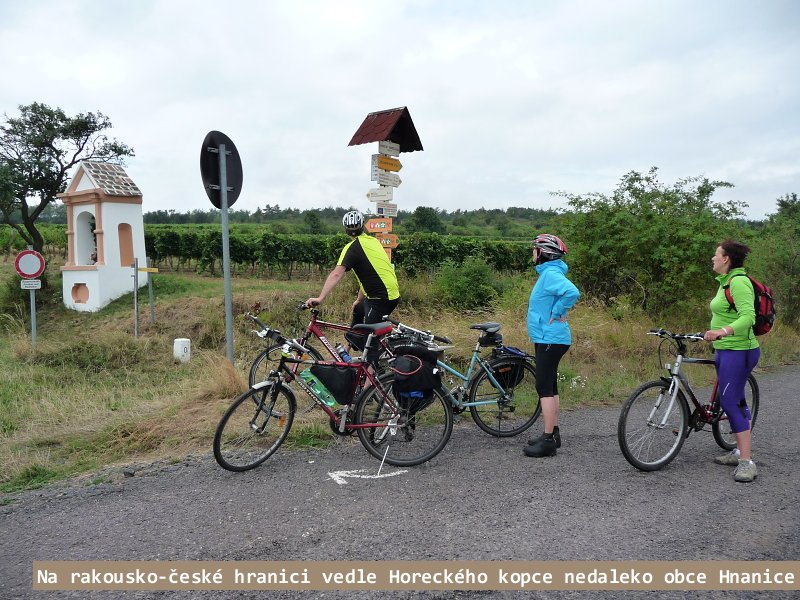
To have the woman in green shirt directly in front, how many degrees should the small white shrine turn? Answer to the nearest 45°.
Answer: approximately 45° to its left

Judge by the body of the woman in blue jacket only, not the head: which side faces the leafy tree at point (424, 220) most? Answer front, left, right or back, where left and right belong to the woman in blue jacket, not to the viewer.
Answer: right

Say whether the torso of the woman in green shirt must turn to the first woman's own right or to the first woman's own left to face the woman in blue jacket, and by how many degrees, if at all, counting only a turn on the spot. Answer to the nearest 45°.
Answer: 0° — they already face them

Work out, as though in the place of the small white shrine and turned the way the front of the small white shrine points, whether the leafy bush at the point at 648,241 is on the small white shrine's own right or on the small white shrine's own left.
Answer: on the small white shrine's own left

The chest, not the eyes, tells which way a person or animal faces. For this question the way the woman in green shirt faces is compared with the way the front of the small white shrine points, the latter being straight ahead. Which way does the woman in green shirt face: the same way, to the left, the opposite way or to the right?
to the right

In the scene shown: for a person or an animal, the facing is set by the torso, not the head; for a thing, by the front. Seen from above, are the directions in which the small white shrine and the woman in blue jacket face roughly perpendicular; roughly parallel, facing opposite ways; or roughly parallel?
roughly perpendicular

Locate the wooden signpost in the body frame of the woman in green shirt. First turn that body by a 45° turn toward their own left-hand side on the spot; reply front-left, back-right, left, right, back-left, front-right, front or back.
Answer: right

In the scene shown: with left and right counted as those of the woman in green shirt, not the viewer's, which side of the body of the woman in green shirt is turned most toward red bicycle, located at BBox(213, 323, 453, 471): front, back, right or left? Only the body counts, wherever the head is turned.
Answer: front

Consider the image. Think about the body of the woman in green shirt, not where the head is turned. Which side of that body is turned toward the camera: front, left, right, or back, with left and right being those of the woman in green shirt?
left

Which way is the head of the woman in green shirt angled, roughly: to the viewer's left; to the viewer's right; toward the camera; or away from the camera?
to the viewer's left

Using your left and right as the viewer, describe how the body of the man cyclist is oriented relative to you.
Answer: facing away from the viewer and to the left of the viewer

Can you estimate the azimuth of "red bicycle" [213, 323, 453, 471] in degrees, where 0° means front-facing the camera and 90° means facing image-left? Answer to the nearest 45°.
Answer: approximately 90°

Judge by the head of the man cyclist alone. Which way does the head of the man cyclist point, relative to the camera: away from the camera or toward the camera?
away from the camera
